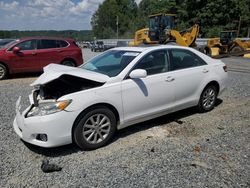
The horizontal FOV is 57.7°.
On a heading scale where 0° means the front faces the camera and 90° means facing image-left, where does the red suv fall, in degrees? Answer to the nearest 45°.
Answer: approximately 45°

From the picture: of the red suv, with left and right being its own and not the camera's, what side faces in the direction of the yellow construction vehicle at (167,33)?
back
